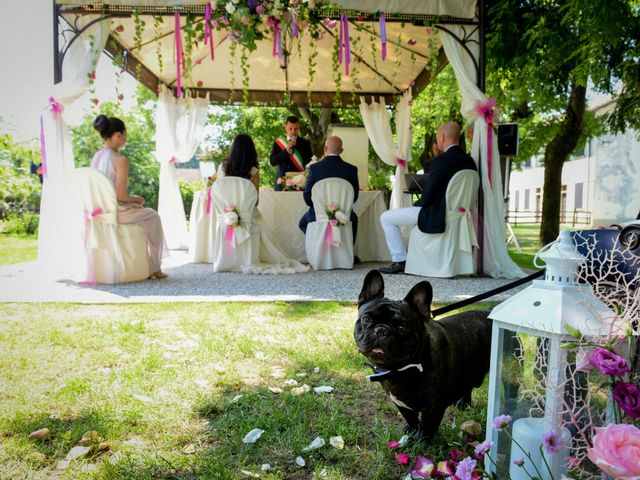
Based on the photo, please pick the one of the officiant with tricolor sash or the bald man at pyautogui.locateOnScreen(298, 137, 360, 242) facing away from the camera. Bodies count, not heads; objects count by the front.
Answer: the bald man

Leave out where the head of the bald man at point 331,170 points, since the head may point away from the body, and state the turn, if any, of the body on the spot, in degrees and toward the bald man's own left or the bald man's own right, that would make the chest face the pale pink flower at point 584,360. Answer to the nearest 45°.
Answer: approximately 180°

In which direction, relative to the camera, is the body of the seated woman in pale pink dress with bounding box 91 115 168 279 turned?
to the viewer's right

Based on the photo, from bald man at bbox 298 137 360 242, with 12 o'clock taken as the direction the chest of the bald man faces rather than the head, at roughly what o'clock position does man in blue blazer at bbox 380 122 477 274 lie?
The man in blue blazer is roughly at 4 o'clock from the bald man.

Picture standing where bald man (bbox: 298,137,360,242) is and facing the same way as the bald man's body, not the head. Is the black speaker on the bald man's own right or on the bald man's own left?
on the bald man's own right

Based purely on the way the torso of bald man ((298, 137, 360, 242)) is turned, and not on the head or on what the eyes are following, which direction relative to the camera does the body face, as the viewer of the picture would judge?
away from the camera

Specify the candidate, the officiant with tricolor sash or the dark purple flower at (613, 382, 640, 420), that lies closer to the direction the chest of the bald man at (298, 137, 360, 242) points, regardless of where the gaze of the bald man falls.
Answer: the officiant with tricolor sash

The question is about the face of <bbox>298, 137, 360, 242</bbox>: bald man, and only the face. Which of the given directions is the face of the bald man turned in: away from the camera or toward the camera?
away from the camera

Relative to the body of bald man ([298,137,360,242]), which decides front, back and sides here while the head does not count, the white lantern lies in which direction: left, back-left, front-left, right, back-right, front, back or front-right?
back

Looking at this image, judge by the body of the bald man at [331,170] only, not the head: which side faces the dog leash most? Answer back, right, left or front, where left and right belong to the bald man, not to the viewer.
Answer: back

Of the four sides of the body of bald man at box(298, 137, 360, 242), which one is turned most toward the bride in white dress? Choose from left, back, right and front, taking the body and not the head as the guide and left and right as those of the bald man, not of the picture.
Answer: left

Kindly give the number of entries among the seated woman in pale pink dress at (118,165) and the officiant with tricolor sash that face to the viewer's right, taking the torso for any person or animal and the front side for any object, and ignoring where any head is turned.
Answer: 1

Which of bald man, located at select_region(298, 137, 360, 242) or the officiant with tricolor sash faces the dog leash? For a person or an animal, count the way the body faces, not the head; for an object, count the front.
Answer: the officiant with tricolor sash
